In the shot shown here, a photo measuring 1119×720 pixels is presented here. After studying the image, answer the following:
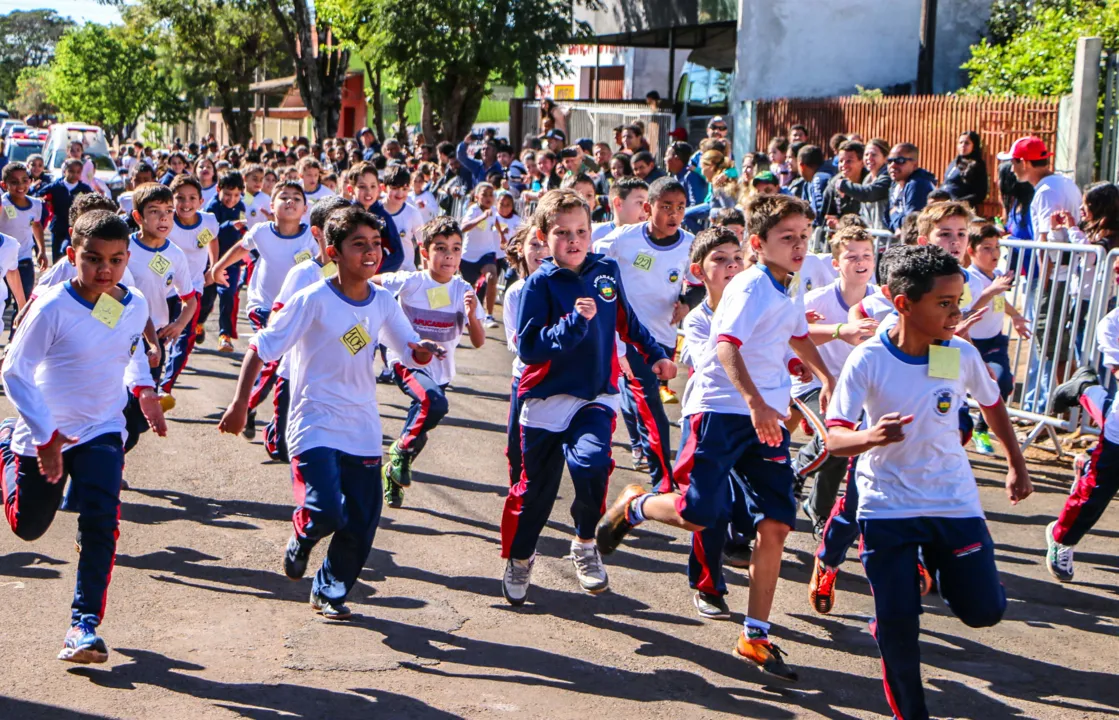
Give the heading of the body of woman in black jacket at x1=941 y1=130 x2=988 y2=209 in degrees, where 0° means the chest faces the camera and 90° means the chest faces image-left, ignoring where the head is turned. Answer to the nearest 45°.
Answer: approximately 45°

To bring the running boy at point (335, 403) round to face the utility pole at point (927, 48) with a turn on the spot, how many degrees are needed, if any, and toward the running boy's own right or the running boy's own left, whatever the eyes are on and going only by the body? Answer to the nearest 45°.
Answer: approximately 90° to the running boy's own left

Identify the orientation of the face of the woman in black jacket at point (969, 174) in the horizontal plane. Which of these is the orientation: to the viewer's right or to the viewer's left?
to the viewer's left

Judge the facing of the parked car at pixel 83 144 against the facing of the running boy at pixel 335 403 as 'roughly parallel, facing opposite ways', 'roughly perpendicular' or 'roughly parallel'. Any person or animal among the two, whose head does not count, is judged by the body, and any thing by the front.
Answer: roughly parallel

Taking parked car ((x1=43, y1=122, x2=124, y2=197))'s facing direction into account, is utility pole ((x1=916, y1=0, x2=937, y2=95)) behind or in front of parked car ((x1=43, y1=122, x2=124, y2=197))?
in front

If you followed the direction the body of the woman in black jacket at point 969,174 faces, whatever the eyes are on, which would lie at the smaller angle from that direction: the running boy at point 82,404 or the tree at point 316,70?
the running boy

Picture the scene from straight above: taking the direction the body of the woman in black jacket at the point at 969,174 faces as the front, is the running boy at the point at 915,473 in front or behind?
in front

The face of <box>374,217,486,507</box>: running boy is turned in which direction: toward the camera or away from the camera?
toward the camera

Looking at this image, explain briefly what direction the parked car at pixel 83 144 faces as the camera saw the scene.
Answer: facing the viewer and to the right of the viewer

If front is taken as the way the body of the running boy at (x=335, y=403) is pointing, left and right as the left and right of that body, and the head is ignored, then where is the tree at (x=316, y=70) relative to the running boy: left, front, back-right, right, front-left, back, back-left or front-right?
back-left

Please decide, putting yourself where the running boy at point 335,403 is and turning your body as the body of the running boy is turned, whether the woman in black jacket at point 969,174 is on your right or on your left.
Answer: on your left

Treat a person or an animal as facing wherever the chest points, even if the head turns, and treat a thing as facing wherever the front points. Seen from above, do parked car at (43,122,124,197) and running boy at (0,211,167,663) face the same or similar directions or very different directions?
same or similar directions

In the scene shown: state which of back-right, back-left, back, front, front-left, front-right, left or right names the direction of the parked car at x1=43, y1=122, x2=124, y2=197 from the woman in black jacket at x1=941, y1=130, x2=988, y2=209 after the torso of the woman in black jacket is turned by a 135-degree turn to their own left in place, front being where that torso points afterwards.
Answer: back-left
